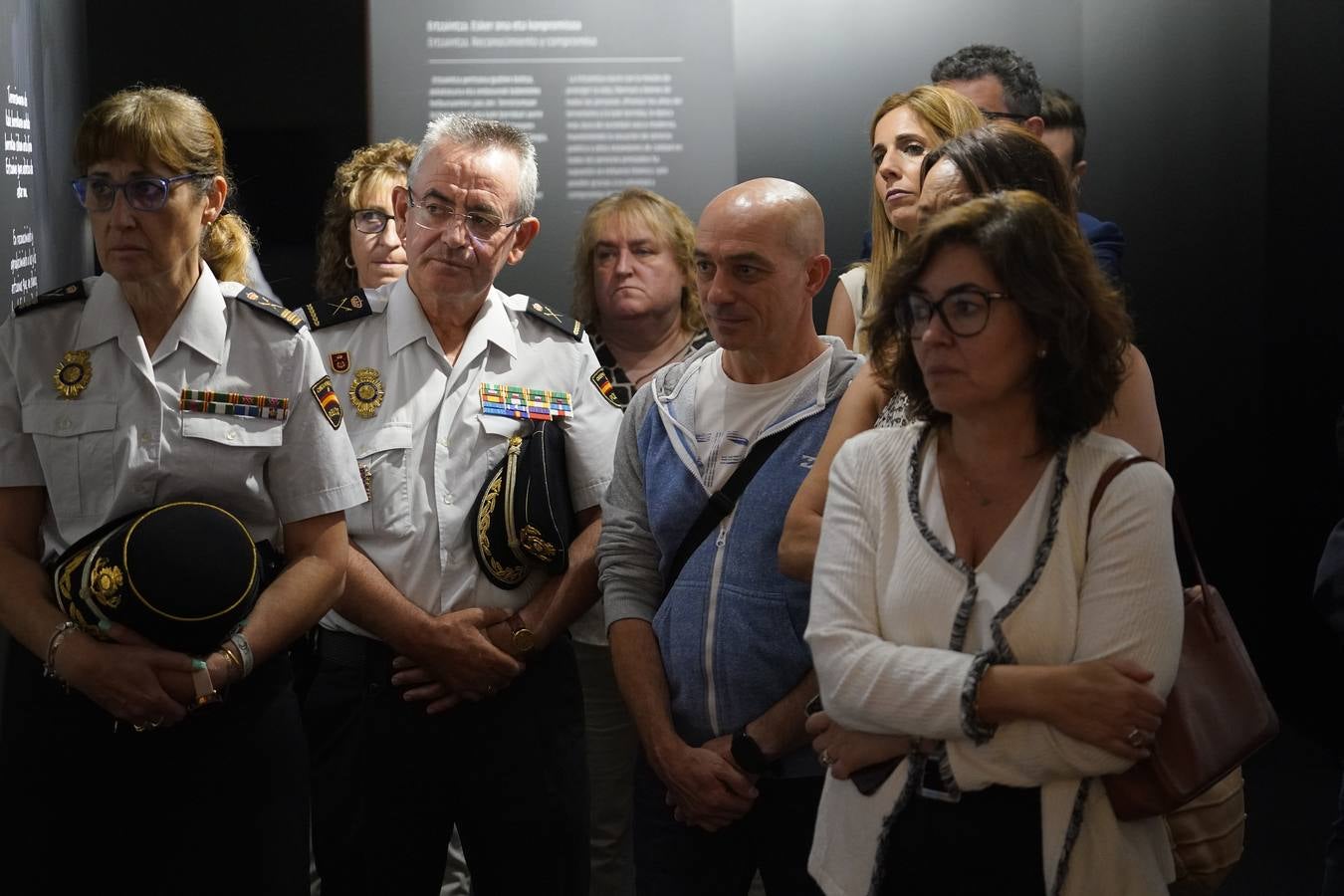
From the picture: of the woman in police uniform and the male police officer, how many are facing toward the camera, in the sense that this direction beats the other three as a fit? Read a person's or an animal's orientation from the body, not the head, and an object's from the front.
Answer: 2

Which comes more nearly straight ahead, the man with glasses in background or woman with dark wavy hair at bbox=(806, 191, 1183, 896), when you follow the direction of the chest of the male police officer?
the woman with dark wavy hair

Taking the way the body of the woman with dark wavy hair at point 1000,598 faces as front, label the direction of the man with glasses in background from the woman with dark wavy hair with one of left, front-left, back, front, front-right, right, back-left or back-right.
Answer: back-right

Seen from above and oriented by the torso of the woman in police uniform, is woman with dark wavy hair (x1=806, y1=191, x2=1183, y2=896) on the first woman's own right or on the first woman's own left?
on the first woman's own left

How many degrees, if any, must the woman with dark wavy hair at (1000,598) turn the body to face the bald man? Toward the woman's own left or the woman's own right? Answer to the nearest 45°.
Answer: approximately 90° to the woman's own right

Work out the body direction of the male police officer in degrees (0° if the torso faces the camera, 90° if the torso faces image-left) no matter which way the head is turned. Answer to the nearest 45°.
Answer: approximately 0°

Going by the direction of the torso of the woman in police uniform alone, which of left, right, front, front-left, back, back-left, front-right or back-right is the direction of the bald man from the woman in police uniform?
left

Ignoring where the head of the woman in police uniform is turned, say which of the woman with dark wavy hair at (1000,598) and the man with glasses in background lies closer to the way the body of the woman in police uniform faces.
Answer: the woman with dark wavy hair

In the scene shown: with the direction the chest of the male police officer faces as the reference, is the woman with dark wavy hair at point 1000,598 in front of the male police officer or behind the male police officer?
in front
